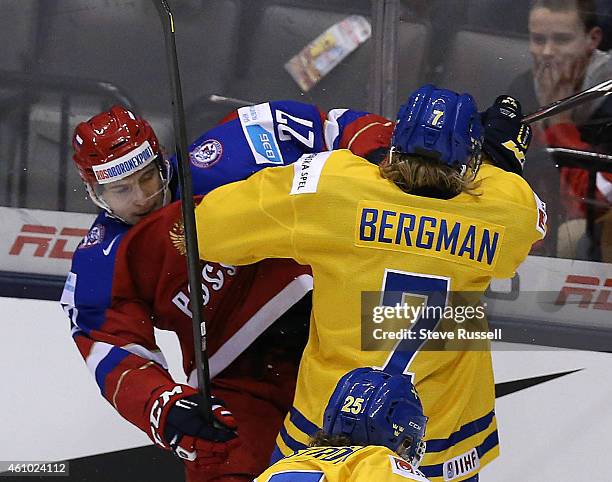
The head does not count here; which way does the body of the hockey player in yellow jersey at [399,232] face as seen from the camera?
away from the camera

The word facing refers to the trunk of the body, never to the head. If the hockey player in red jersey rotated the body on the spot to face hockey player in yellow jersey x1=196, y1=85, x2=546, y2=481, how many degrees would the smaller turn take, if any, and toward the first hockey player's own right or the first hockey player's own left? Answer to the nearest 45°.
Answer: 0° — they already face them

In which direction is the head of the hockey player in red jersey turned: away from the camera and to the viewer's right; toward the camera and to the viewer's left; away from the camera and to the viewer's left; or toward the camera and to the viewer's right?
toward the camera and to the viewer's right

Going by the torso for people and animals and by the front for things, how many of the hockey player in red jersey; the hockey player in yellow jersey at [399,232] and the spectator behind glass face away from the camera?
1

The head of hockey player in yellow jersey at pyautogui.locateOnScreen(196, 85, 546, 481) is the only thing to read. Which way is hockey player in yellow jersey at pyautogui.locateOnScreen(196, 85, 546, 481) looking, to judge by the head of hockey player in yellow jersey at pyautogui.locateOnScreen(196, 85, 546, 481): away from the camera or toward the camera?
away from the camera

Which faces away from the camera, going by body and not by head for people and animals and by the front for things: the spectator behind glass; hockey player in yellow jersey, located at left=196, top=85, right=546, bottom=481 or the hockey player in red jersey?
the hockey player in yellow jersey

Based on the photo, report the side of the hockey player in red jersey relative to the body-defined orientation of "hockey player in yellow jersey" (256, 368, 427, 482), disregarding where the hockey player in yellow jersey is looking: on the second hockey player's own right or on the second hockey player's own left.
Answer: on the second hockey player's own left

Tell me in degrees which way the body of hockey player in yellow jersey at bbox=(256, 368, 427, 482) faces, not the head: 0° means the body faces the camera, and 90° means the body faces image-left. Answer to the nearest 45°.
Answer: approximately 225°

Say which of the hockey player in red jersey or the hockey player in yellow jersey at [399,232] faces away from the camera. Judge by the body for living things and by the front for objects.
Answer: the hockey player in yellow jersey

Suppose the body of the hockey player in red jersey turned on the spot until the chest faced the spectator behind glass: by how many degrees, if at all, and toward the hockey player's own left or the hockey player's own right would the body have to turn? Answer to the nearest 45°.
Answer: approximately 90° to the hockey player's own left
